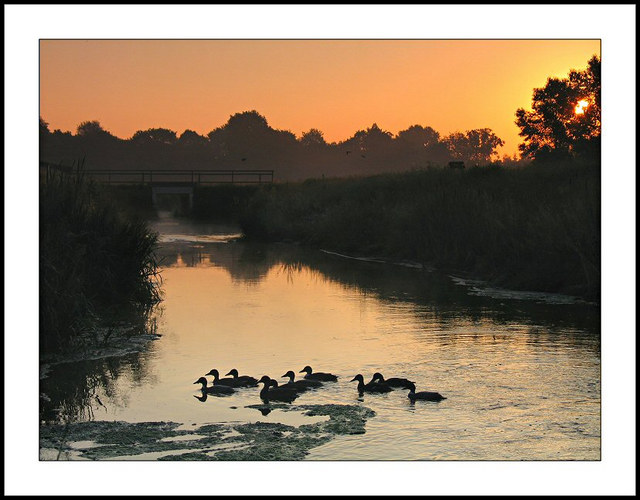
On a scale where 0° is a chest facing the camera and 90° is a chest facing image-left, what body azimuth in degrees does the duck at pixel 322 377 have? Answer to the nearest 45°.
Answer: approximately 90°

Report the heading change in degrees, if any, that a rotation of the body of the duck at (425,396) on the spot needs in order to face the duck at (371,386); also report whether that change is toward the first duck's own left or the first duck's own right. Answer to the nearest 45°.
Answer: approximately 45° to the first duck's own right

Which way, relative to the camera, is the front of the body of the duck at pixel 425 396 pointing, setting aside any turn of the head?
to the viewer's left

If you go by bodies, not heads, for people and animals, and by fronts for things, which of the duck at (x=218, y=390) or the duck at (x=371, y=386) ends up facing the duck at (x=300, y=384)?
the duck at (x=371, y=386)

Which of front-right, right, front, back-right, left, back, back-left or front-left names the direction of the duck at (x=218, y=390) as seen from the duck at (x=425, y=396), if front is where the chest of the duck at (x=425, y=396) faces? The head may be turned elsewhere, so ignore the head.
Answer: front

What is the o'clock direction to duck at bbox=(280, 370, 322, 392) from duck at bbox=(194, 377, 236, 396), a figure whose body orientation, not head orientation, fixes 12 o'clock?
duck at bbox=(280, 370, 322, 392) is roughly at 6 o'clock from duck at bbox=(194, 377, 236, 396).

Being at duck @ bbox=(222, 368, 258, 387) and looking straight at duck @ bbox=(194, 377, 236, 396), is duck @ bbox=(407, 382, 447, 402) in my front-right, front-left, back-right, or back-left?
back-left

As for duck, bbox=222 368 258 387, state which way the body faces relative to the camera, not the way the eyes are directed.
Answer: to the viewer's left

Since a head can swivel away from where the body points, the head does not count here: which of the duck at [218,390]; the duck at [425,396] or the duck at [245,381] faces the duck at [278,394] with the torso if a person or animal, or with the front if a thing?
the duck at [425,396]

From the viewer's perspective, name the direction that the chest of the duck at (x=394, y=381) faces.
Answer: to the viewer's left

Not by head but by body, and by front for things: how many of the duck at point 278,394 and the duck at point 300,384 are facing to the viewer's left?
2

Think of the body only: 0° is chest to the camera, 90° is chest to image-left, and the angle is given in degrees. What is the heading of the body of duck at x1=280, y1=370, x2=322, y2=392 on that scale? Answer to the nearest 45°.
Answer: approximately 90°

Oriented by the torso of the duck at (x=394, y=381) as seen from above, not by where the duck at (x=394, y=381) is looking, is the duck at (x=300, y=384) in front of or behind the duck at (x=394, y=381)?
in front

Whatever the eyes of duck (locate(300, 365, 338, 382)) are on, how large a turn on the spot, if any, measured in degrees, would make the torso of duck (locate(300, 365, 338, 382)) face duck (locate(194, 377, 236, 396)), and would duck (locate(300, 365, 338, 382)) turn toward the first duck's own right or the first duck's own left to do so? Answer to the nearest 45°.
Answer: approximately 45° to the first duck's own left

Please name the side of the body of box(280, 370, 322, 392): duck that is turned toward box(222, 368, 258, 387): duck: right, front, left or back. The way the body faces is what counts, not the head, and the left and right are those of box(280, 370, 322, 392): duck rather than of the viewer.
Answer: front

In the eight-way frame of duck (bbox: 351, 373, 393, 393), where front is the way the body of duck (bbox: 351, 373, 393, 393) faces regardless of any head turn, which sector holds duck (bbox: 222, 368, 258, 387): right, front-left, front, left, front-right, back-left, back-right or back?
front

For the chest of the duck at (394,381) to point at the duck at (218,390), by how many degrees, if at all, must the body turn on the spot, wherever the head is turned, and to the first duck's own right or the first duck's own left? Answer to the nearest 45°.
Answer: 0° — it already faces it

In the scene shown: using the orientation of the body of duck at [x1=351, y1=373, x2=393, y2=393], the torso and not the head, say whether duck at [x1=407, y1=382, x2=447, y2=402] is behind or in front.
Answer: behind
